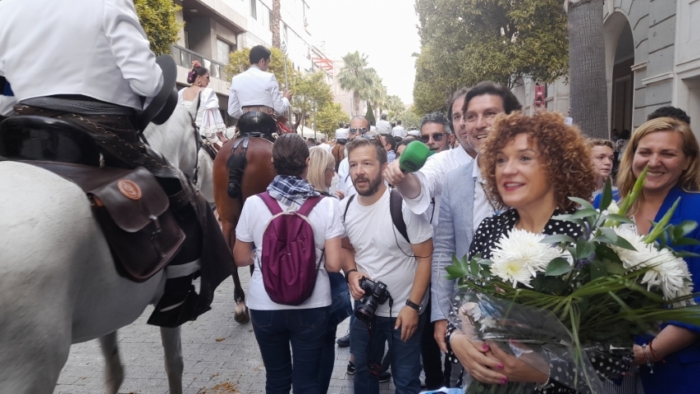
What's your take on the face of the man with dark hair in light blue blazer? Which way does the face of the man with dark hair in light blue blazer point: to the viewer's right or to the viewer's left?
to the viewer's left

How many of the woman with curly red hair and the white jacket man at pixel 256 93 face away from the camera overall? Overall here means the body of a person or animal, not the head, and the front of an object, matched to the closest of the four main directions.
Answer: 1

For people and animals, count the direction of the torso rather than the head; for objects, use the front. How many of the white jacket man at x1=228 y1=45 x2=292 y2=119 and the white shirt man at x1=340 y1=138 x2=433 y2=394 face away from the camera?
1

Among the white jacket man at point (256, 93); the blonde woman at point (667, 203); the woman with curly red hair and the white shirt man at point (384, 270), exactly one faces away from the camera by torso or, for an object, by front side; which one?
the white jacket man at point (256, 93)

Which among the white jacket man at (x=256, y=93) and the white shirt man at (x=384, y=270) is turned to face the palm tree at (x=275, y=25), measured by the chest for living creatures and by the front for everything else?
the white jacket man at (x=256, y=93)

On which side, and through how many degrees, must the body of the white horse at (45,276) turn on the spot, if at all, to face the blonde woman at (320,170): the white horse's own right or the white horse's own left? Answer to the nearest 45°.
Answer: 0° — it already faces them

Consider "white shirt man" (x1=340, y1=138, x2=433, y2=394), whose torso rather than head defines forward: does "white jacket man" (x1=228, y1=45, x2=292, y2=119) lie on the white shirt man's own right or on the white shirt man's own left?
on the white shirt man's own right

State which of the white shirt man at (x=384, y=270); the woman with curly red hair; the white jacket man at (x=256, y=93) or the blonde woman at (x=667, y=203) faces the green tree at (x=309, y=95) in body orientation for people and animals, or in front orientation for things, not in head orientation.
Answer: the white jacket man at (x=256, y=93)

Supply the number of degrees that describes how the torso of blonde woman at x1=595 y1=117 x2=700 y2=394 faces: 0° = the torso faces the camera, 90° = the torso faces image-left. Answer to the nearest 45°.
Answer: approximately 45°

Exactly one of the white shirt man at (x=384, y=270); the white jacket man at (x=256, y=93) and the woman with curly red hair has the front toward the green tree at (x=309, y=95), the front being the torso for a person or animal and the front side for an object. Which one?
the white jacket man at (x=256, y=93)

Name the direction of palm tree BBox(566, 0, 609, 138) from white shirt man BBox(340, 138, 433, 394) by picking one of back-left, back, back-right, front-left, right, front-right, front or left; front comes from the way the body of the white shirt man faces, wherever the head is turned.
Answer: back
